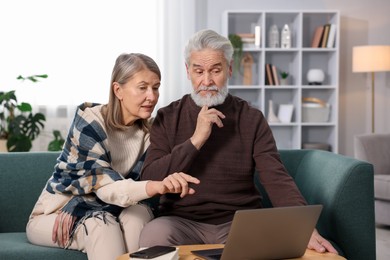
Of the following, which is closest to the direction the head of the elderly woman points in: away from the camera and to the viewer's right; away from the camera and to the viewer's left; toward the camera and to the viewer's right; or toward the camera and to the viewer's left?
toward the camera and to the viewer's right

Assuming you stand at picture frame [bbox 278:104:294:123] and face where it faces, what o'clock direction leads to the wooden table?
The wooden table is roughly at 12 o'clock from the picture frame.

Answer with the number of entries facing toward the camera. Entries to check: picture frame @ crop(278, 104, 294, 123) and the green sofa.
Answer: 2

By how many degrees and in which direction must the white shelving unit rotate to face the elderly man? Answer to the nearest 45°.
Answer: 0° — it already faces them

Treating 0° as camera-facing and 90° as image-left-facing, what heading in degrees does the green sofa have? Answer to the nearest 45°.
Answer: approximately 0°

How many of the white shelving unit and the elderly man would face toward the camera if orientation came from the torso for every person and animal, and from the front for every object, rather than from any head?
2

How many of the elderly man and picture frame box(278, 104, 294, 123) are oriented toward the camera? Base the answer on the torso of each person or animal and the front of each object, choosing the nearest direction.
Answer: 2
